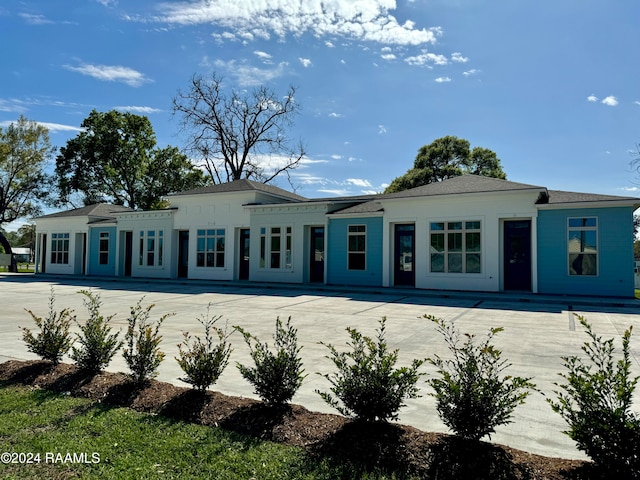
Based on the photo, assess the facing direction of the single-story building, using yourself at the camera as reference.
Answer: facing the viewer and to the left of the viewer

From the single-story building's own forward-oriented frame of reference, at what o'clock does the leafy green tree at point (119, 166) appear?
The leafy green tree is roughly at 3 o'clock from the single-story building.

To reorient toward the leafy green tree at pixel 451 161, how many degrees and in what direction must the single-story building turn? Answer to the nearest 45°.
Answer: approximately 135° to its right

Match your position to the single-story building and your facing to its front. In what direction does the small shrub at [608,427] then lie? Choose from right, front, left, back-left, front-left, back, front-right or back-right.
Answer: front-left

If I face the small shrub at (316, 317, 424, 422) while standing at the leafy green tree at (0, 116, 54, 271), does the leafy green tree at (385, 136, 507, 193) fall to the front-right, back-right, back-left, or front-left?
front-left

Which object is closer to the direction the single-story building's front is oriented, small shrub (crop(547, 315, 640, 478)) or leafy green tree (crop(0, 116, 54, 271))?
the small shrub

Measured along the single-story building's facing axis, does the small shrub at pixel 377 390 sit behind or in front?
in front

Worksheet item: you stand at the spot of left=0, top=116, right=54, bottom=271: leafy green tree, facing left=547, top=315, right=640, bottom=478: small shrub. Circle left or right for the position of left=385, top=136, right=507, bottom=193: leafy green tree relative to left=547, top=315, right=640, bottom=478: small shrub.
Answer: left

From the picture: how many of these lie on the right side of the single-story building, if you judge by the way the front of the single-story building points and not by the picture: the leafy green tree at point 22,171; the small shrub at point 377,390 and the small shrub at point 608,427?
1

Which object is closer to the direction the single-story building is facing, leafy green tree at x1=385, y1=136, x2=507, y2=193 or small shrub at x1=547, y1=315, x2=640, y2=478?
the small shrub

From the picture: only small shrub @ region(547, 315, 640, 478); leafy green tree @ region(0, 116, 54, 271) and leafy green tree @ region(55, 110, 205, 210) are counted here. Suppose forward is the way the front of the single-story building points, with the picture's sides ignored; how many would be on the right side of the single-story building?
2

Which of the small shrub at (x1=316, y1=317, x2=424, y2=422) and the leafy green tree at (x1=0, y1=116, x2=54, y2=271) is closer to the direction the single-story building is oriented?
the small shrub

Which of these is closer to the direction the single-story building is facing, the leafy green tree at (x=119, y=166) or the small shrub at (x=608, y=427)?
the small shrub

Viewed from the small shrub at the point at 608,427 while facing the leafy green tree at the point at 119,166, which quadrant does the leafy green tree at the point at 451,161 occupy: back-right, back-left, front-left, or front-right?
front-right

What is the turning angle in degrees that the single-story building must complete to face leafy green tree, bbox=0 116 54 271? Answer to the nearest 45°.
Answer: approximately 90° to its right
